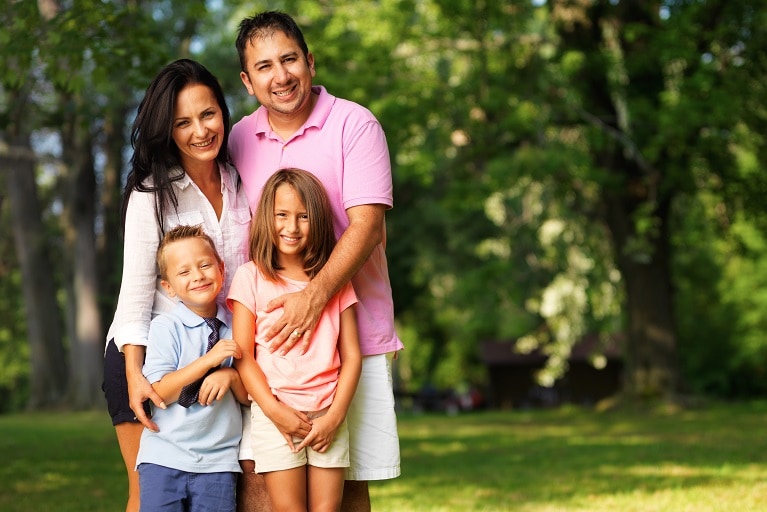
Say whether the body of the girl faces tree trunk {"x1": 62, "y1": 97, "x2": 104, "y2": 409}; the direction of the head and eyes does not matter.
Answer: no

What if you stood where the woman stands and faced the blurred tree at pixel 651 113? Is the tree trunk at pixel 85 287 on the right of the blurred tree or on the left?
left

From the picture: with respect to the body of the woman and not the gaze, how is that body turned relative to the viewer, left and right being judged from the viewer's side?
facing the viewer and to the right of the viewer

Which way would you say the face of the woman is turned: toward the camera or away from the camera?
toward the camera

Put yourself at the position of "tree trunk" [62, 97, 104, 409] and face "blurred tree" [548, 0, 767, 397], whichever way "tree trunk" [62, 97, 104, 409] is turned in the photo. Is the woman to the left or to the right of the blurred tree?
right

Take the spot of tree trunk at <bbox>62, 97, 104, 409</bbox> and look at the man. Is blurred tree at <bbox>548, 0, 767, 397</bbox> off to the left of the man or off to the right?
left

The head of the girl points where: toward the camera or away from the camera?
toward the camera

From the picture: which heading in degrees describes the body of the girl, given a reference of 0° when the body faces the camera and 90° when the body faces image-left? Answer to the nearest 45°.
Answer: approximately 0°

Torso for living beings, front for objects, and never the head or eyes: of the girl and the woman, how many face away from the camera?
0

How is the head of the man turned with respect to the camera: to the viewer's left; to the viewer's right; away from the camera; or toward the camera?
toward the camera

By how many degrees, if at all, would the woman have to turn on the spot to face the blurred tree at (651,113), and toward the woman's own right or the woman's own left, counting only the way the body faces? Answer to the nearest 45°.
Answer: approximately 90° to the woman's own left
